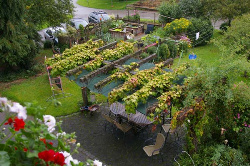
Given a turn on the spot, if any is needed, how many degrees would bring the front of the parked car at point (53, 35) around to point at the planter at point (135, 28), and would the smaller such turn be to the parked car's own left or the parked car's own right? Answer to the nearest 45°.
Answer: approximately 135° to the parked car's own left

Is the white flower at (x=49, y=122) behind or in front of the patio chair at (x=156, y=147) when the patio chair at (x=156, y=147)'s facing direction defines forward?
in front

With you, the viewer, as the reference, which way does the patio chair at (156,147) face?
facing the viewer and to the left of the viewer

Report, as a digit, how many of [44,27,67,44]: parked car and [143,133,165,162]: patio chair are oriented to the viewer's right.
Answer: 0

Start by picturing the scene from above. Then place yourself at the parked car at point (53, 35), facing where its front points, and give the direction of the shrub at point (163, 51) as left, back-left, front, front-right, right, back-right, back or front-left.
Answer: left

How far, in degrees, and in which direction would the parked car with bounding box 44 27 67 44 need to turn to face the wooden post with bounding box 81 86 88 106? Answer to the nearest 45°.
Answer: approximately 45° to its left

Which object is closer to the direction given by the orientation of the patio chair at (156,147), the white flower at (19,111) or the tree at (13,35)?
the white flower

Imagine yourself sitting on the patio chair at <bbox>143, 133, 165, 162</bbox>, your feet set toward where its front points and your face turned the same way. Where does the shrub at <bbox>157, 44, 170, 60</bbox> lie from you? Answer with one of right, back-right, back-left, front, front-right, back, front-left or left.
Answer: back-right
